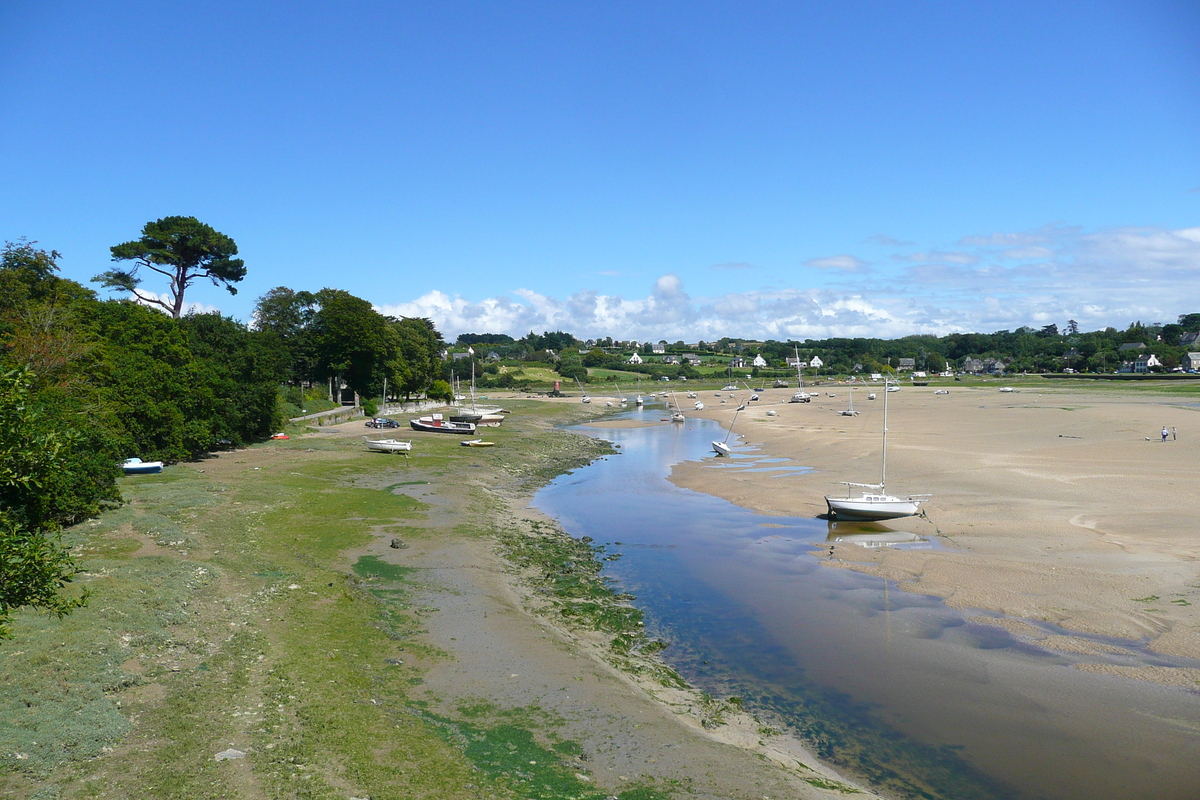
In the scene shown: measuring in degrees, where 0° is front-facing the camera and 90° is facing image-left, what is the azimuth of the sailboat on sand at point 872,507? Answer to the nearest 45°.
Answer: approximately 270°

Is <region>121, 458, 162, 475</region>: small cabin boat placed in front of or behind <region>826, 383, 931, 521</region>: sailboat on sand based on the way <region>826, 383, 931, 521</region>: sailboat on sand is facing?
behind

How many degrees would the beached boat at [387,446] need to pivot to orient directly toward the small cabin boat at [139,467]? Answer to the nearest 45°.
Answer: approximately 45° to its left

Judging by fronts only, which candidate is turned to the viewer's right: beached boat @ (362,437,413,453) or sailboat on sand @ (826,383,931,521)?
the sailboat on sand

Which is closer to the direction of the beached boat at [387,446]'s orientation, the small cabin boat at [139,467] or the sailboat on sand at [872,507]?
the small cabin boat

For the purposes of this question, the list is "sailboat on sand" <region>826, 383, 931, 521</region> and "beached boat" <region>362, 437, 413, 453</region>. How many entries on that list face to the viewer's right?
1

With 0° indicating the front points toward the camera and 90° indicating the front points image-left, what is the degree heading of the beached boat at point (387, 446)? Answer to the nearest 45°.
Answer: approximately 90°

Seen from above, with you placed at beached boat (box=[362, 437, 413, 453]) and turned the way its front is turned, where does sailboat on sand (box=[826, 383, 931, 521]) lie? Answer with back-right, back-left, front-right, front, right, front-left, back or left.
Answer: back-left

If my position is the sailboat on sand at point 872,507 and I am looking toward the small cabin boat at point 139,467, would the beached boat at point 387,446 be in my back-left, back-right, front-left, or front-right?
front-right

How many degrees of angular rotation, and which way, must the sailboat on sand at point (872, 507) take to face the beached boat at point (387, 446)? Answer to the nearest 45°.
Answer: approximately 180°
